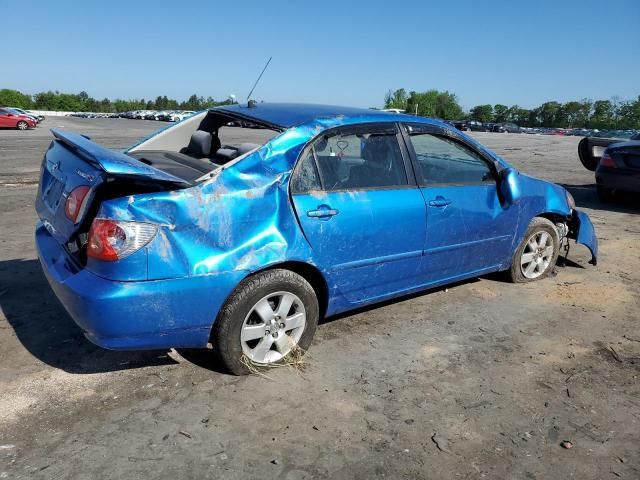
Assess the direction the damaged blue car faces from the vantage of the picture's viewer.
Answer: facing away from the viewer and to the right of the viewer

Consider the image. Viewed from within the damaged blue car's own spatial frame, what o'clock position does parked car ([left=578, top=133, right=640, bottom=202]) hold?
The parked car is roughly at 12 o'clock from the damaged blue car.

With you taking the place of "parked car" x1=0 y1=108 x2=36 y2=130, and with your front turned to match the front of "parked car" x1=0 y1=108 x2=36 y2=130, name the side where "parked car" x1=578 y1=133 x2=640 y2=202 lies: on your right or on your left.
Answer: on your right

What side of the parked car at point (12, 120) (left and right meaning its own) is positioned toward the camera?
right
